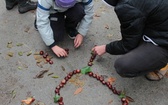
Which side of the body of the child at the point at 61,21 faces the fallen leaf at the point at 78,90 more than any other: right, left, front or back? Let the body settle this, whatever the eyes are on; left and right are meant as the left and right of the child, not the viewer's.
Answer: front

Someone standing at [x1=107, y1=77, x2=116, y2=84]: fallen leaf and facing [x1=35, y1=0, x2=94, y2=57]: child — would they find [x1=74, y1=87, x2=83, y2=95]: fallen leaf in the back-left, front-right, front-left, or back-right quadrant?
front-left

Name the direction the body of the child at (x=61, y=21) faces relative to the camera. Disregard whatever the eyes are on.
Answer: toward the camera

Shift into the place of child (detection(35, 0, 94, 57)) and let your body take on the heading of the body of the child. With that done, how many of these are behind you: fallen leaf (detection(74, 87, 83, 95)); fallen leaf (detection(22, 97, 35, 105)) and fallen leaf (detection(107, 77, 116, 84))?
0

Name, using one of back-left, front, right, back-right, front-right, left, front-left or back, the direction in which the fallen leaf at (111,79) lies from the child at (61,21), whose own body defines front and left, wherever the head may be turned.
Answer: front-left

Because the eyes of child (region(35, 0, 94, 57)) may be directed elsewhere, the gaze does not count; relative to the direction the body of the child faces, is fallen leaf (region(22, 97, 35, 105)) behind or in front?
in front

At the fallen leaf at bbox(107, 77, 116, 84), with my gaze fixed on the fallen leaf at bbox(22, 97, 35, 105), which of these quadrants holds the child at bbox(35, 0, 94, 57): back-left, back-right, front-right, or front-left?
front-right
